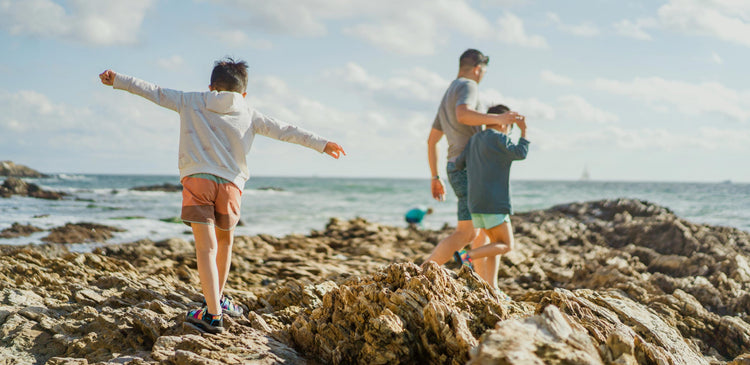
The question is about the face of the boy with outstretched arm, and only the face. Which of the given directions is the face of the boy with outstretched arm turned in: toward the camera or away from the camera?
away from the camera

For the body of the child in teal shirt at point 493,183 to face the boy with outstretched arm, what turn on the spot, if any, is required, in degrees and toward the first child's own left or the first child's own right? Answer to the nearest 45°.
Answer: approximately 180°

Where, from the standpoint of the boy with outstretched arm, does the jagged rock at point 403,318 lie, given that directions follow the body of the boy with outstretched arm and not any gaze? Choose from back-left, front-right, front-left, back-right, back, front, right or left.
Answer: back-right

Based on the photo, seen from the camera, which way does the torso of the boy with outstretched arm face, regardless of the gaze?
away from the camera

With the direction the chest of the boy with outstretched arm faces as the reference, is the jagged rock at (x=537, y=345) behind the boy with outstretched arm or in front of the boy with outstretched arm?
behind

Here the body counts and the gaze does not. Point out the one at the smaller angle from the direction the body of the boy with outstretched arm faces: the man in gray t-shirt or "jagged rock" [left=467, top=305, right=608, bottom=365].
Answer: the man in gray t-shirt

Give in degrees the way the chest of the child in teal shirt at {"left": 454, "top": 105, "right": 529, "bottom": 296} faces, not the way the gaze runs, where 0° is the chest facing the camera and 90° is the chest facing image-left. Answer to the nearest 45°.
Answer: approximately 225°
